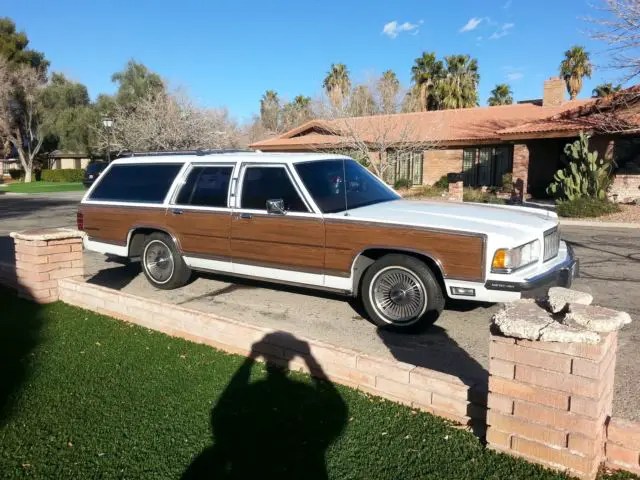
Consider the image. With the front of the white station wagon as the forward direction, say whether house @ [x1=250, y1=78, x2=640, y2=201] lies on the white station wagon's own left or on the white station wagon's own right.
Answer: on the white station wagon's own left

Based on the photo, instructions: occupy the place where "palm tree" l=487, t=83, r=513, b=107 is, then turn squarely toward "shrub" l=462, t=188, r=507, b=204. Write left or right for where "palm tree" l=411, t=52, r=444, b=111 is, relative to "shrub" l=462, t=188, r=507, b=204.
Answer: right

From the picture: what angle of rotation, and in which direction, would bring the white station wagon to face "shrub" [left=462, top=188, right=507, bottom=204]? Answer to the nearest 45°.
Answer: approximately 135° to its left

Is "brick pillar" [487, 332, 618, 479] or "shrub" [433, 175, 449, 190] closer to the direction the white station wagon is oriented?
the brick pillar

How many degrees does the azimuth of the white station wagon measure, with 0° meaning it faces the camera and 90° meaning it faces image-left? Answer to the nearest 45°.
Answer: approximately 315°

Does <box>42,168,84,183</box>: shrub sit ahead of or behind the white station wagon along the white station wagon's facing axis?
behind

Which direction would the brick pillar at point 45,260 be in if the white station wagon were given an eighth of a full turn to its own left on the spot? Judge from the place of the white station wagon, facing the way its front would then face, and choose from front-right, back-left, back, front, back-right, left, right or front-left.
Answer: back

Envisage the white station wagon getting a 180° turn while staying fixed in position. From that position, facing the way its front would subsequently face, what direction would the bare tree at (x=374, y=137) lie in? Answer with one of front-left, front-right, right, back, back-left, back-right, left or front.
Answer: front-right

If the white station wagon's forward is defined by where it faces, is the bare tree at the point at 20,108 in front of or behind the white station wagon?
behind

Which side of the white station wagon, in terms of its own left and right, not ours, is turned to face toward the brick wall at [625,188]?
left

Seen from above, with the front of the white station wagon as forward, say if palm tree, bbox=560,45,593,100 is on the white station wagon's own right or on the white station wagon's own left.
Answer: on the white station wagon's own left

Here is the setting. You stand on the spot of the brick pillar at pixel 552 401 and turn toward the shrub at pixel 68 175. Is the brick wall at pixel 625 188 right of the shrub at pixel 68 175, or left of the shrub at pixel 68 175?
right
